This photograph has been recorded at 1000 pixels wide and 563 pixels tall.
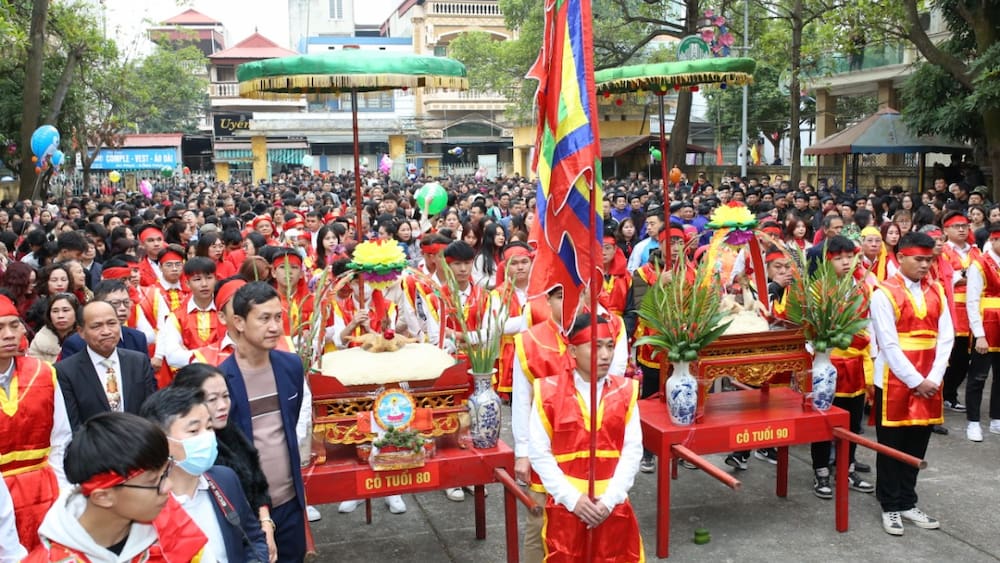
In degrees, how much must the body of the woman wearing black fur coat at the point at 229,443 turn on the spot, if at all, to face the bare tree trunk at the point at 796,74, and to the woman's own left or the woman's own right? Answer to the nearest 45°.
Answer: approximately 90° to the woman's own left

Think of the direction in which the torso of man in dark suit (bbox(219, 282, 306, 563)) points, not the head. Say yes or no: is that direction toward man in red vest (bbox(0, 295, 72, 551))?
no

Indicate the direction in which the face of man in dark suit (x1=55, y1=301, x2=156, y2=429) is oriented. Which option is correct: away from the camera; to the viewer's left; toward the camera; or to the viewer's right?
toward the camera

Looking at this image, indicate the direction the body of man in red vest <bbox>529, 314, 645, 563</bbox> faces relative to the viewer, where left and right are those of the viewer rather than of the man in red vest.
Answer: facing the viewer

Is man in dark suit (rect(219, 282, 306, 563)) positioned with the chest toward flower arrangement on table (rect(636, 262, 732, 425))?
no

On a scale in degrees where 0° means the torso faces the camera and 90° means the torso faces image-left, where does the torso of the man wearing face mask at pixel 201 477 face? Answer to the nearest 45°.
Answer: approximately 315°

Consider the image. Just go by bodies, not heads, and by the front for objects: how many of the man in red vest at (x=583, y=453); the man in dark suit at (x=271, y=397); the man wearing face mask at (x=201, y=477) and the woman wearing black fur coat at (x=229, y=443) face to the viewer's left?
0

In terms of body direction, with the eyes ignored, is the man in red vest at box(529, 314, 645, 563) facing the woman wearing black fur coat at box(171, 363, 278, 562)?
no

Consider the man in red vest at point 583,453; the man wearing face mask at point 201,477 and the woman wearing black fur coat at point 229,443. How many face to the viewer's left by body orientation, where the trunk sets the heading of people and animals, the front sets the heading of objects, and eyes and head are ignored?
0

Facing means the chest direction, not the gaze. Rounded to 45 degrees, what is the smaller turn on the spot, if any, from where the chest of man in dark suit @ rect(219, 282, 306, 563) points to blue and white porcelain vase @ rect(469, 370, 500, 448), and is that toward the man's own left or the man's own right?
approximately 90° to the man's own left

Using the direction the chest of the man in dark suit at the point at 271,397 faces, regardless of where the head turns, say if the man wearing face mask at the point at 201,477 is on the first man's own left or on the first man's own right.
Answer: on the first man's own right

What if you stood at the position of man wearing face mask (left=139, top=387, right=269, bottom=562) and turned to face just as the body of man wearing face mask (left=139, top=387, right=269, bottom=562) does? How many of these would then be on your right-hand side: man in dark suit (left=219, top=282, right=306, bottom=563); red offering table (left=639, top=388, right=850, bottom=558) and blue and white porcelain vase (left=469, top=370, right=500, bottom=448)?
0

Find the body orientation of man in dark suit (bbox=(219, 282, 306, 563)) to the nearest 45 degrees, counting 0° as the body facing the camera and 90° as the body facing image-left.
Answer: approximately 315°

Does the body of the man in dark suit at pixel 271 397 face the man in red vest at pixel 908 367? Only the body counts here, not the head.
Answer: no

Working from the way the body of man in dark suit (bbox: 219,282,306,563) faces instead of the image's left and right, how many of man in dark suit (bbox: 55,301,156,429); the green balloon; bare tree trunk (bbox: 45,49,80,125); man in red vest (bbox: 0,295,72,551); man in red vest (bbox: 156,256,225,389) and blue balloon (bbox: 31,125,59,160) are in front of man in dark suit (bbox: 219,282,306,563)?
0

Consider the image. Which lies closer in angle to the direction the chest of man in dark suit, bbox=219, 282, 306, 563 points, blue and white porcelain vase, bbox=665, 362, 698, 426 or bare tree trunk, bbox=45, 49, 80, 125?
the blue and white porcelain vase
